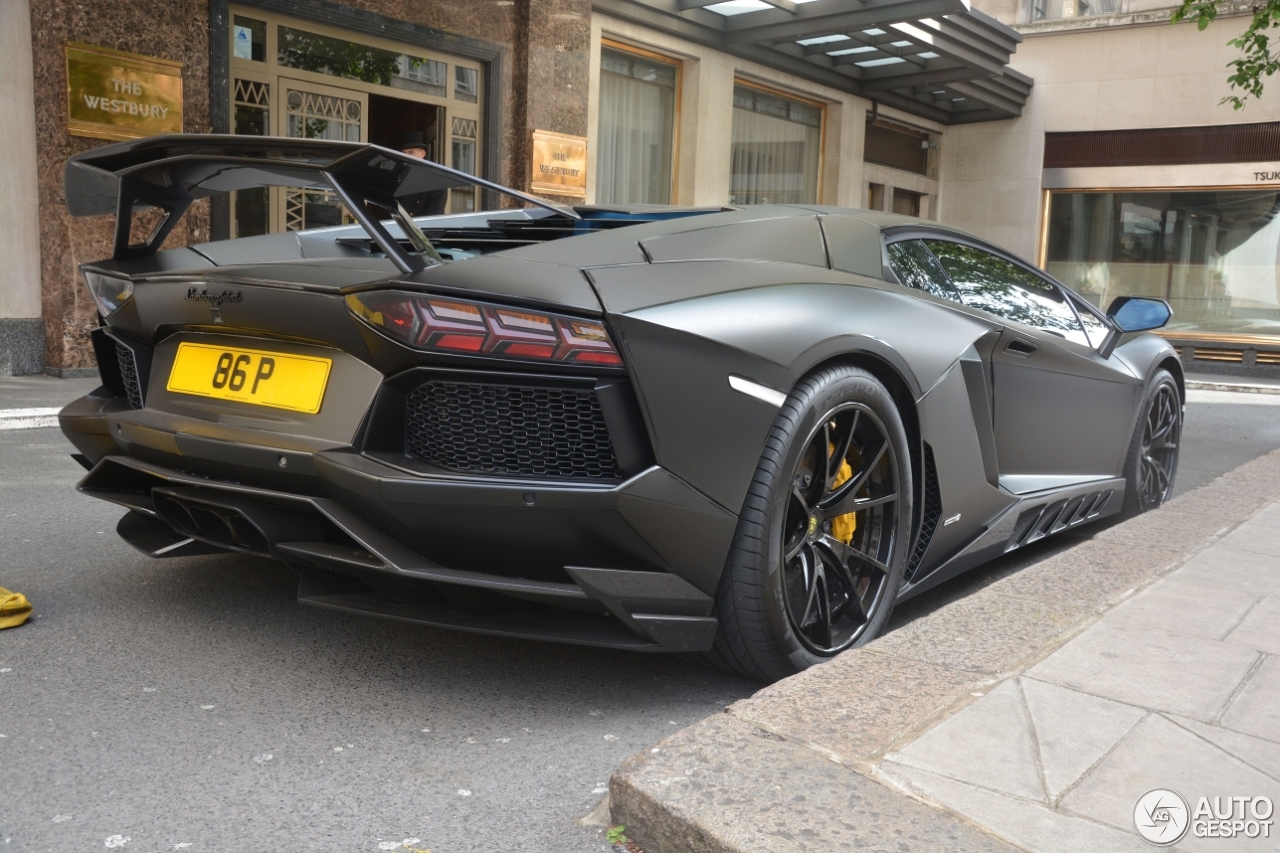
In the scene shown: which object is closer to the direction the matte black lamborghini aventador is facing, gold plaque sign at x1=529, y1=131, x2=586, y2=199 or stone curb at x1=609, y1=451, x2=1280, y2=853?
the gold plaque sign

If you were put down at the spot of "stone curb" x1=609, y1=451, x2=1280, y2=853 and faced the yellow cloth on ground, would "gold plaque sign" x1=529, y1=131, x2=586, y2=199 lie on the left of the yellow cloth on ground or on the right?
right

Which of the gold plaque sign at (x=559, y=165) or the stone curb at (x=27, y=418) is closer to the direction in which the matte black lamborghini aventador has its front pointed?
the gold plaque sign

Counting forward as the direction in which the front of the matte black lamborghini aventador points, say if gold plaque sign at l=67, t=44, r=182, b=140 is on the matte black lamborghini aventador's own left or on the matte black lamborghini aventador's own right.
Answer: on the matte black lamborghini aventador's own left

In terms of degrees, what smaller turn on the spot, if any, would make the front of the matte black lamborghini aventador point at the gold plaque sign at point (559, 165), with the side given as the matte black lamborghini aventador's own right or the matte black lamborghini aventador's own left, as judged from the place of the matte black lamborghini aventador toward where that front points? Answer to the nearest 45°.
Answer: approximately 45° to the matte black lamborghini aventador's own left

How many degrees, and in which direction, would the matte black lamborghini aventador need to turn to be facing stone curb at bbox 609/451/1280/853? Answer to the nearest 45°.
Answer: approximately 90° to its right

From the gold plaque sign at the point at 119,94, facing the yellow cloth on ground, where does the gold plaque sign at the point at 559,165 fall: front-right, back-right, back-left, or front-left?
back-left

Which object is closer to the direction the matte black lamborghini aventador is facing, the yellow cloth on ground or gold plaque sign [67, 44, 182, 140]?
the gold plaque sign

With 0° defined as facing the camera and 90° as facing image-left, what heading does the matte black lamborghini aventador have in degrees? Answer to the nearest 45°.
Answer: approximately 225°

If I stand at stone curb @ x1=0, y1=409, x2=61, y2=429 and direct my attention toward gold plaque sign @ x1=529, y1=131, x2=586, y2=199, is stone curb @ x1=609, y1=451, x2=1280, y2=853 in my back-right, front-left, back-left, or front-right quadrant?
back-right

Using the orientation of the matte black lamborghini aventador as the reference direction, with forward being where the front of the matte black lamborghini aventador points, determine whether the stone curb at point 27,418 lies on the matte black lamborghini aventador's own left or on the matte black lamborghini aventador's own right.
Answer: on the matte black lamborghini aventador's own left

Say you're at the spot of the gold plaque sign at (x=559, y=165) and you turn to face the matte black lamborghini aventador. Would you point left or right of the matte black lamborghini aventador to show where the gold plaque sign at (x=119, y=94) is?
right
